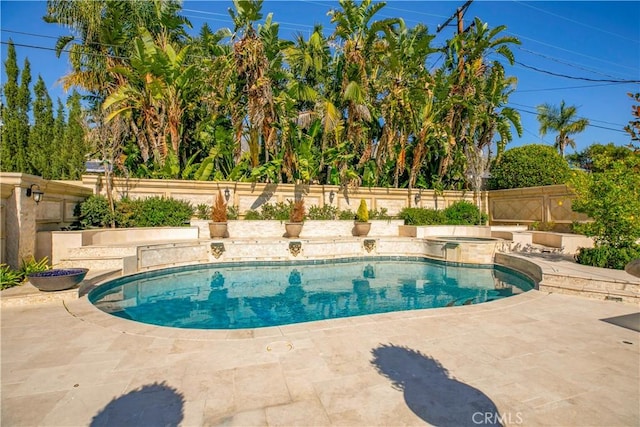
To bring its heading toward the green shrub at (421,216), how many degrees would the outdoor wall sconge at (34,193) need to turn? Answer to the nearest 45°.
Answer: approximately 45° to its left

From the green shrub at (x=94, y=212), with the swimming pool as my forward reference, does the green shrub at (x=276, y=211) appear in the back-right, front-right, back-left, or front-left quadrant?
front-left

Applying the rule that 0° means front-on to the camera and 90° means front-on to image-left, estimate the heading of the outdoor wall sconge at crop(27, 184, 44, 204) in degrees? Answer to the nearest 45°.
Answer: approximately 315°

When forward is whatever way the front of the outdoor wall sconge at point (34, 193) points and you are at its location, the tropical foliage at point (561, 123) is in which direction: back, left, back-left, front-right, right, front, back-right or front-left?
front-left

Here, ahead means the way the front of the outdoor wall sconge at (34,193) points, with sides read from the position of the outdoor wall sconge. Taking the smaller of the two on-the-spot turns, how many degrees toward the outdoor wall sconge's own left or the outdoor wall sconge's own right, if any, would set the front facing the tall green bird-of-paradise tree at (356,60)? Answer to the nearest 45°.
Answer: approximately 45° to the outdoor wall sconge's own left

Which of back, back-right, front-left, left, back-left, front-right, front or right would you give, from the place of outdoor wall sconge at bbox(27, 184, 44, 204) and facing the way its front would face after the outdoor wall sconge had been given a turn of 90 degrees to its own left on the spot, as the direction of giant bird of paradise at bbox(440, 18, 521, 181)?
front-right

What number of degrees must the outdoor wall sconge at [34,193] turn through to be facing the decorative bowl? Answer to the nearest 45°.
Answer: approximately 45° to its right

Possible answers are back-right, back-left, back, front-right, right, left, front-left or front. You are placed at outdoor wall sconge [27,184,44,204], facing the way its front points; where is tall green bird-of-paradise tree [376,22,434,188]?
front-left

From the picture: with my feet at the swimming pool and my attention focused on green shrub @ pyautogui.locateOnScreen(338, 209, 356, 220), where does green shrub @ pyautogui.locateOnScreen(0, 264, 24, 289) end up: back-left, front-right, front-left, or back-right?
back-left

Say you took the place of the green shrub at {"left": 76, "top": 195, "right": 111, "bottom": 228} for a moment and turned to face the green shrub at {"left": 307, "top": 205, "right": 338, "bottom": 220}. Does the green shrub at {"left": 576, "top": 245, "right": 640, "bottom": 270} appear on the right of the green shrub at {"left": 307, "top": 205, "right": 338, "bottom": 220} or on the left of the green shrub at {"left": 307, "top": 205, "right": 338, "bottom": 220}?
right

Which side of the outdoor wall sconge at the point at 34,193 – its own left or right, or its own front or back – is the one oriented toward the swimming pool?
front
